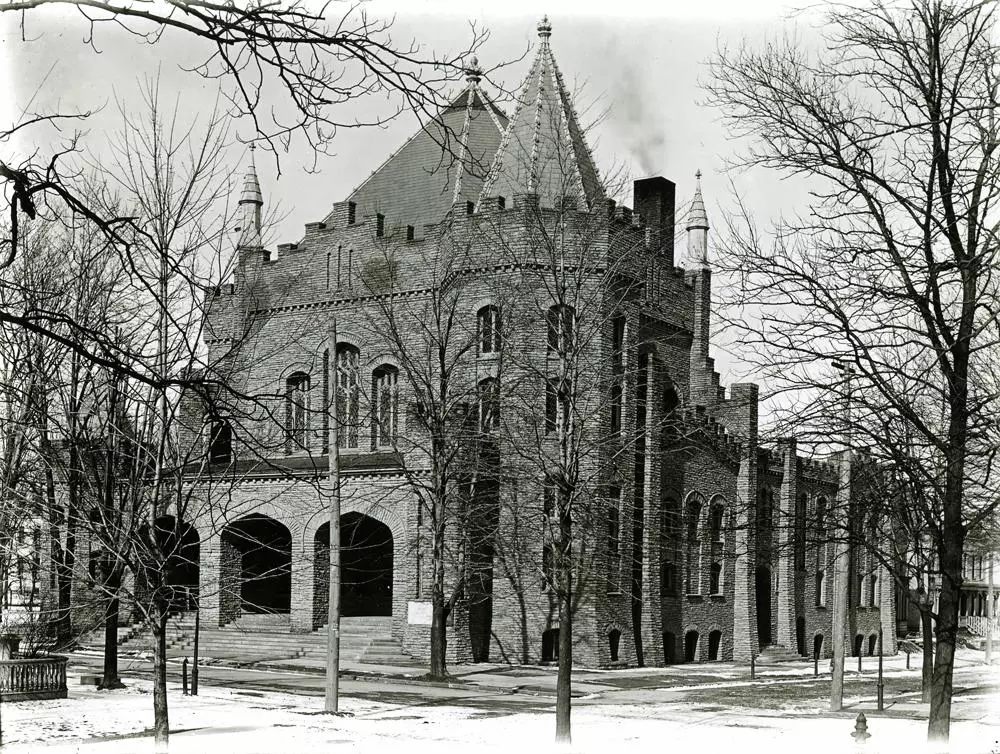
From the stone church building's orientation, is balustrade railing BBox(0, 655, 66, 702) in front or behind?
in front

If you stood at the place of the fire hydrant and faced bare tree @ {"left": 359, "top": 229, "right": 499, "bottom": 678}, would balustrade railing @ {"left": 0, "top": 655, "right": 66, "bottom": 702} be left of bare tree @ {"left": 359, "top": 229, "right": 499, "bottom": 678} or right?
left

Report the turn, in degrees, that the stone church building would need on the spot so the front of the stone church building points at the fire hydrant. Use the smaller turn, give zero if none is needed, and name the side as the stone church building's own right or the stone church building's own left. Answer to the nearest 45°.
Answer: approximately 45° to the stone church building's own left

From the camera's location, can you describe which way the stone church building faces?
facing the viewer and to the left of the viewer
